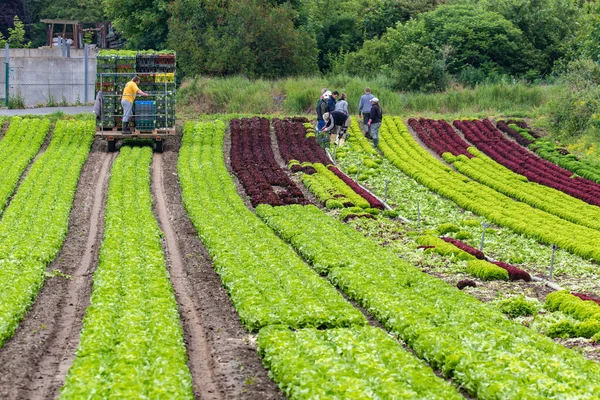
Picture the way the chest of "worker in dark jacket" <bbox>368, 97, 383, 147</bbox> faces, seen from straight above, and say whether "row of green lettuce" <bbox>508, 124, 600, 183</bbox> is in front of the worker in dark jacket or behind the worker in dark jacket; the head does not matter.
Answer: behind

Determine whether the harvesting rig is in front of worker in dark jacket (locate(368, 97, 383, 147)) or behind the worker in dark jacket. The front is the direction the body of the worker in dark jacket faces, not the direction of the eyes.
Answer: in front

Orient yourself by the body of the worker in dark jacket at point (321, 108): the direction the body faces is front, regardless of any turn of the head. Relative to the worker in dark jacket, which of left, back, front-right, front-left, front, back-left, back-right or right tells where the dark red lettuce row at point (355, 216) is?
right

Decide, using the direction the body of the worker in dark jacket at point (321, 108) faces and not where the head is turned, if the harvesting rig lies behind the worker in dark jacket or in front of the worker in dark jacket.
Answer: behind

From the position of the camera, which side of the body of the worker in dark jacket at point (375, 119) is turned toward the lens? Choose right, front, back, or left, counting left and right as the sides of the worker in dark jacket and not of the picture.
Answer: left

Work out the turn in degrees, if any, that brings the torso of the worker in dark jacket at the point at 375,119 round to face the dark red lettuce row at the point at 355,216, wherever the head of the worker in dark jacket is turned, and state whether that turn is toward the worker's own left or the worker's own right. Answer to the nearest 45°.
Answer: approximately 90° to the worker's own left

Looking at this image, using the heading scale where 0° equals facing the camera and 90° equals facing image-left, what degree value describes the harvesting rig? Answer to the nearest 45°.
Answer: approximately 180°
